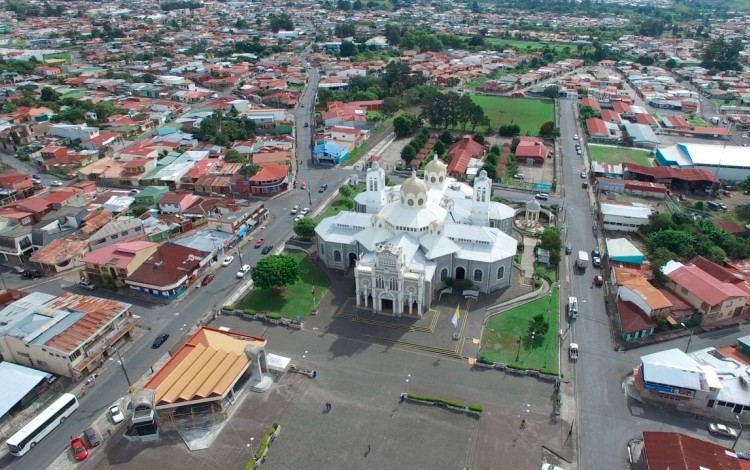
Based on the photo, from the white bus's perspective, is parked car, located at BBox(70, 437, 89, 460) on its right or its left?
on its left

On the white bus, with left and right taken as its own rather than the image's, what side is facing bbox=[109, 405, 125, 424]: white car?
left
